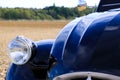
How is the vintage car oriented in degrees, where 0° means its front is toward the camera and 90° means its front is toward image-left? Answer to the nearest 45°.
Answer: approximately 45°
